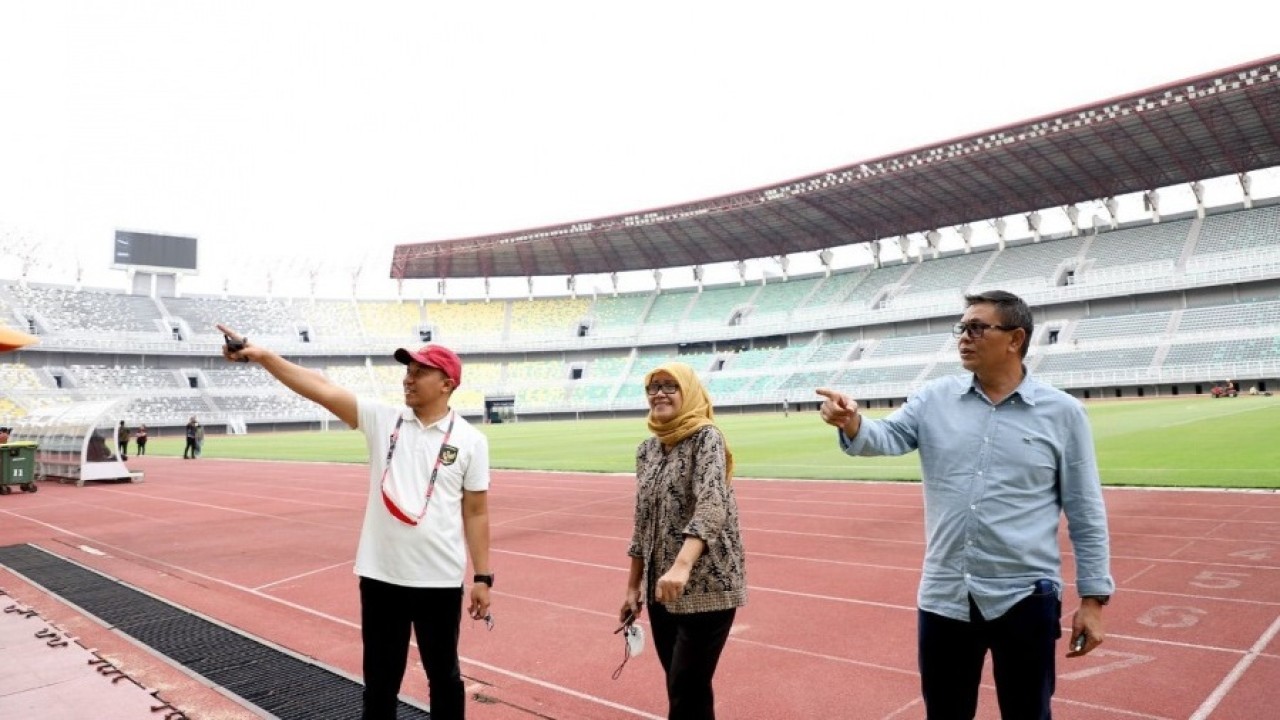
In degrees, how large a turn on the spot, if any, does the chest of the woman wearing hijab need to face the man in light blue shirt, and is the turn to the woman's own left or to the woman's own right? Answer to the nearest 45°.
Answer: approximately 135° to the woman's own left

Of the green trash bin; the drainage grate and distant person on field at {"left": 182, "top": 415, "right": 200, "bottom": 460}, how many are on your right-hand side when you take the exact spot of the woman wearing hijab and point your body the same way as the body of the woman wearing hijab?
3

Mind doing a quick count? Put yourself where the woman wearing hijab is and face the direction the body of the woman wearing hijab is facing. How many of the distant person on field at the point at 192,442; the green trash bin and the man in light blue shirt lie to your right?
2

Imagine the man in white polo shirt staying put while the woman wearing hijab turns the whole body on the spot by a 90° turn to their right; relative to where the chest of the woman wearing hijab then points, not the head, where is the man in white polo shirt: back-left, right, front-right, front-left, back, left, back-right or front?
front-left

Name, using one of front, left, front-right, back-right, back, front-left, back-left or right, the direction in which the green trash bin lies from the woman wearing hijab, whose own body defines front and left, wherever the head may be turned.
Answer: right

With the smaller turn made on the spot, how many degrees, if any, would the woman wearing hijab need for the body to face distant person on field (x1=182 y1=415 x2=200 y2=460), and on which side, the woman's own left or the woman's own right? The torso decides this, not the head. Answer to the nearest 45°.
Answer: approximately 90° to the woman's own right

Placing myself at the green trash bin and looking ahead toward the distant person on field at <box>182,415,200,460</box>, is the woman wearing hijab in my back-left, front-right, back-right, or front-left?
back-right

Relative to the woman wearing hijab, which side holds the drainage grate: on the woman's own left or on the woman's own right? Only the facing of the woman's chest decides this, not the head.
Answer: on the woman's own right

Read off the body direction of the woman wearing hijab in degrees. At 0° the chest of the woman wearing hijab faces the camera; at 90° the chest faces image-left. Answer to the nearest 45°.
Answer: approximately 45°
